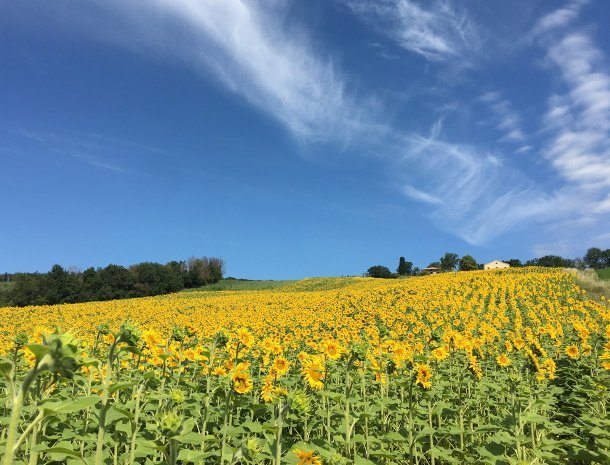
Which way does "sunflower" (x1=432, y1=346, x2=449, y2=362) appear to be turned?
toward the camera

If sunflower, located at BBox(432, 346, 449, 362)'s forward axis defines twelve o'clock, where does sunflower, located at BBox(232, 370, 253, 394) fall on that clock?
sunflower, located at BBox(232, 370, 253, 394) is roughly at 1 o'clock from sunflower, located at BBox(432, 346, 449, 362).
